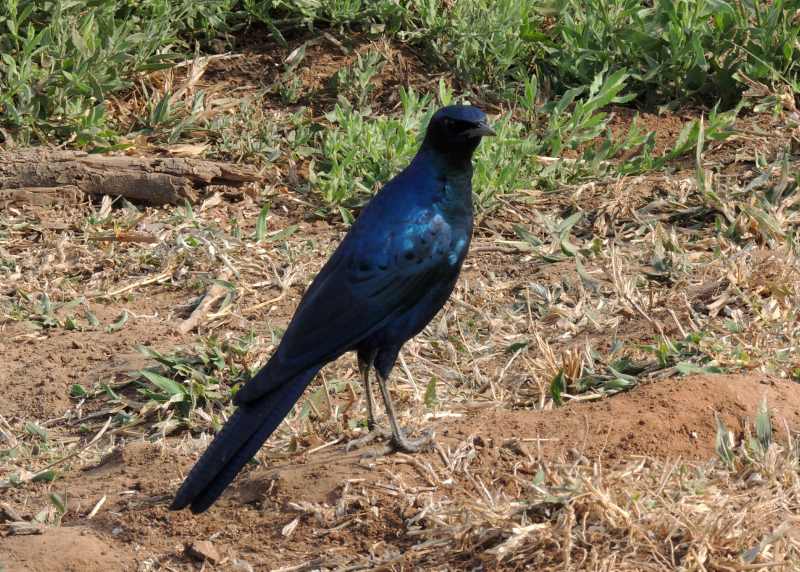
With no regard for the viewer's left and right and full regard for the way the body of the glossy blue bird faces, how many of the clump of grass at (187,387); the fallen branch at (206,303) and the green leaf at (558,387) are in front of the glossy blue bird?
1

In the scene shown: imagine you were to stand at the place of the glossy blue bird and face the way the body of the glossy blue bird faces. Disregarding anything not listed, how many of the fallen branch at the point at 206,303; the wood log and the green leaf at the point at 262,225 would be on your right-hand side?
0

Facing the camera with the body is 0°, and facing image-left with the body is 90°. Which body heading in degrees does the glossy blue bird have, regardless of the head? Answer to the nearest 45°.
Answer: approximately 270°

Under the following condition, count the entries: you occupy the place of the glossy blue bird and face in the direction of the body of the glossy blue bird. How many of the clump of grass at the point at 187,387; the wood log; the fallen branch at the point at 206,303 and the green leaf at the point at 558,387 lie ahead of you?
1

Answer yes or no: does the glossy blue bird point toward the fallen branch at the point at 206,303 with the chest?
no

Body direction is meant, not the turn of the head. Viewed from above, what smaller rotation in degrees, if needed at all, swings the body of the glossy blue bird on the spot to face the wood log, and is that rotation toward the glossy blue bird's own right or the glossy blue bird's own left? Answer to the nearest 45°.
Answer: approximately 135° to the glossy blue bird's own left

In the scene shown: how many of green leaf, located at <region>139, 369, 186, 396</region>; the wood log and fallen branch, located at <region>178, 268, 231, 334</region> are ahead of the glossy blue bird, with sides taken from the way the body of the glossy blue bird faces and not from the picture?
0

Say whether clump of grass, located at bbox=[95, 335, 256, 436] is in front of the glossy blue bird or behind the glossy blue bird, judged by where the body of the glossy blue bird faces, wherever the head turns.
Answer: behind

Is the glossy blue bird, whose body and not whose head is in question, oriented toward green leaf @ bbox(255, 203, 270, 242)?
no

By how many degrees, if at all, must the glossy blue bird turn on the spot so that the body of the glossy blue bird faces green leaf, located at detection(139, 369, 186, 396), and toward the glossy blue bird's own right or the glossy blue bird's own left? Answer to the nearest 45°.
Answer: approximately 180°

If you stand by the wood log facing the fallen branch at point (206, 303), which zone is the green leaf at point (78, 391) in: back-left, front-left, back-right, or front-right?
front-right

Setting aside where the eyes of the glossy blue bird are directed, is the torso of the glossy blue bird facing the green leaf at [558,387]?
yes
